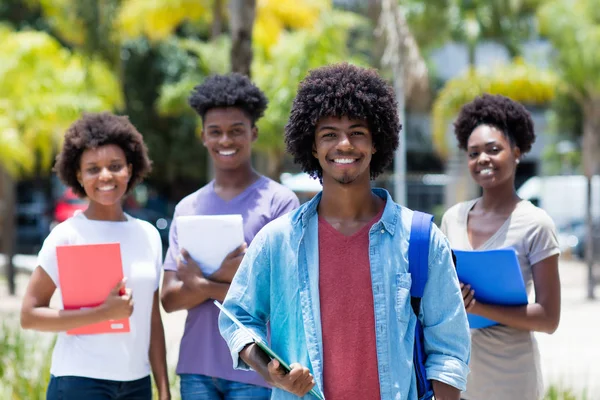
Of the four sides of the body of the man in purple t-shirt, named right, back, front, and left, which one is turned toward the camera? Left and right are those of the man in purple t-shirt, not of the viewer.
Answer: front

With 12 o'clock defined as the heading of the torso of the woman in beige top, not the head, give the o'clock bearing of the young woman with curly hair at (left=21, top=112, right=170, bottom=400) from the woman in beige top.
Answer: The young woman with curly hair is roughly at 1 o'clock from the woman in beige top.

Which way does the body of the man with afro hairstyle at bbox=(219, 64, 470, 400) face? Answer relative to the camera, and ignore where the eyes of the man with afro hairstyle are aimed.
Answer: toward the camera

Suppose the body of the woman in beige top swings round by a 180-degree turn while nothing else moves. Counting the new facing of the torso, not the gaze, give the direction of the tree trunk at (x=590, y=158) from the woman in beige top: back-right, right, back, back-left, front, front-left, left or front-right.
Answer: front-left

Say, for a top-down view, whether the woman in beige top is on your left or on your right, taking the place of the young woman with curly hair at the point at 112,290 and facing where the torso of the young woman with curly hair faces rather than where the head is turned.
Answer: on your left

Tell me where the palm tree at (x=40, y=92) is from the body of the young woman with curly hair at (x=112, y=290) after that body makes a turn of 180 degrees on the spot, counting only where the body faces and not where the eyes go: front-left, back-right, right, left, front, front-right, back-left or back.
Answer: front

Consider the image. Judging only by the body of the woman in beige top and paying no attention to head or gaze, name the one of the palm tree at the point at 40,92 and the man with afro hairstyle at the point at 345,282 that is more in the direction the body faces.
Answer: the man with afro hairstyle

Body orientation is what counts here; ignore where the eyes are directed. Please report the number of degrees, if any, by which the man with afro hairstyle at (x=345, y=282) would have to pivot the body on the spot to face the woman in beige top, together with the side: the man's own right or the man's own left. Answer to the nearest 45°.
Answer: approximately 135° to the man's own left

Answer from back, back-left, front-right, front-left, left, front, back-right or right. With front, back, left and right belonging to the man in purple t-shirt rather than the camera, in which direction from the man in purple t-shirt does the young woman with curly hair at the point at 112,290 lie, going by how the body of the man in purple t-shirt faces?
right

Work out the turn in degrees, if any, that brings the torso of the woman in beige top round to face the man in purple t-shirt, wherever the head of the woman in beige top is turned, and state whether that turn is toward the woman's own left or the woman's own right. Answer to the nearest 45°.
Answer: approximately 45° to the woman's own right

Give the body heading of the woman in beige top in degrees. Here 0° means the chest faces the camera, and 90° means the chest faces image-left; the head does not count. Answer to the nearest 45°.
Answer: approximately 45°

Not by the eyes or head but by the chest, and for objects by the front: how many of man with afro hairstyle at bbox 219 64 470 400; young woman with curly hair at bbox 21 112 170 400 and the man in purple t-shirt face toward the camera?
3

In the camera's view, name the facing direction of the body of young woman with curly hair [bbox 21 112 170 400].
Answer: toward the camera

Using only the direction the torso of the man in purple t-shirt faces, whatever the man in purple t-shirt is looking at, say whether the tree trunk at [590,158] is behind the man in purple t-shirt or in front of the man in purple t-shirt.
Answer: behind

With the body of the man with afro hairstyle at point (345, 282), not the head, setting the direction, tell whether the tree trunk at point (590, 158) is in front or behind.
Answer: behind

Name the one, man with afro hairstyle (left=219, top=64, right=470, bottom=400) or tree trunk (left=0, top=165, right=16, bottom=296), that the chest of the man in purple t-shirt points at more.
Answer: the man with afro hairstyle

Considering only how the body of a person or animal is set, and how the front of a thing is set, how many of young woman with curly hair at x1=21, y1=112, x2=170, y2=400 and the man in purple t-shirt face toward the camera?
2
